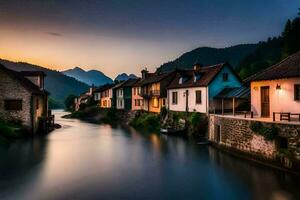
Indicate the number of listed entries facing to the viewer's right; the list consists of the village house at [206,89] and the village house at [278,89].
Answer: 0

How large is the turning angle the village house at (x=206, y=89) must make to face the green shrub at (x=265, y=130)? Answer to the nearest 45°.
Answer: approximately 45° to its left

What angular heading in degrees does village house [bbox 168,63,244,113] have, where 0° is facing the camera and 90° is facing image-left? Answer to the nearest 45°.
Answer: approximately 45°

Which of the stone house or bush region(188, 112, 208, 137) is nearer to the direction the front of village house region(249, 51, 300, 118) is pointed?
the stone house

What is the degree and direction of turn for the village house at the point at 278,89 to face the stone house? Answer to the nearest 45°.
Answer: approximately 45° to its right

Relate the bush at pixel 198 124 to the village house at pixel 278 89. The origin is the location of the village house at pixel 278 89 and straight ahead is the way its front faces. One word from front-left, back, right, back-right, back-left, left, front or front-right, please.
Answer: right

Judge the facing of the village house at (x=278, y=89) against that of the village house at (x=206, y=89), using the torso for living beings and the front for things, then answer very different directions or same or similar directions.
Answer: same or similar directions

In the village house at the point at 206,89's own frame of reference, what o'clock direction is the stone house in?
The stone house is roughly at 1 o'clock from the village house.
